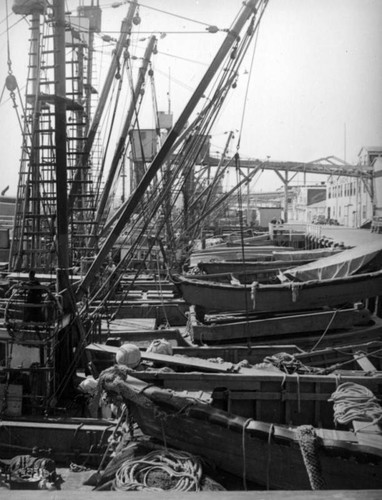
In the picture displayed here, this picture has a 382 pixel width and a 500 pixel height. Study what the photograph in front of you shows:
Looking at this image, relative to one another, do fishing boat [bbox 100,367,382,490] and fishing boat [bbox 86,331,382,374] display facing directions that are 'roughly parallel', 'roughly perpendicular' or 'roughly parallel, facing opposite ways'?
roughly parallel

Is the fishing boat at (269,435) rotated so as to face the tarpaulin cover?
no

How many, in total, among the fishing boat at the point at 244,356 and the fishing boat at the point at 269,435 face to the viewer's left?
2

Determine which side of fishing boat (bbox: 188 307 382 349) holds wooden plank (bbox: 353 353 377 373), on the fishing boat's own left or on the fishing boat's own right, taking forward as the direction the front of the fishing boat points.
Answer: on the fishing boat's own left

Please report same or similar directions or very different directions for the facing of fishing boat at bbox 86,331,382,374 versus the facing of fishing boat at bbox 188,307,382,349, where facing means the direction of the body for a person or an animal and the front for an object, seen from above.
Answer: same or similar directions

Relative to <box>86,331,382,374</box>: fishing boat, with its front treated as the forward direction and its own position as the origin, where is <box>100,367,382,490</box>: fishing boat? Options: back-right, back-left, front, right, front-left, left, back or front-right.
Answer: left

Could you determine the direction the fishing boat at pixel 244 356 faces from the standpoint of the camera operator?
facing to the left of the viewer

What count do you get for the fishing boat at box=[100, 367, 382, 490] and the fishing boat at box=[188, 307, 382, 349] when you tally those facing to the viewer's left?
2

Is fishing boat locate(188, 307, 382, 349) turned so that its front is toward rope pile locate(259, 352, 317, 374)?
no

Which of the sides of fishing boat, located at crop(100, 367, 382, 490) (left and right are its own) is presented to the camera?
left

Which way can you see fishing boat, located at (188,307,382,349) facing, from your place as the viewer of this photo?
facing to the left of the viewer

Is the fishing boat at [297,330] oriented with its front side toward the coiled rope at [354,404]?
no

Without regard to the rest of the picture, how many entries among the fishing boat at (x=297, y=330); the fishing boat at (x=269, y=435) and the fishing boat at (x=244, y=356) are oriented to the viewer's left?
3

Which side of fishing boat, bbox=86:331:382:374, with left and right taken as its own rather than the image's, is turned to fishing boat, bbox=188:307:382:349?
right

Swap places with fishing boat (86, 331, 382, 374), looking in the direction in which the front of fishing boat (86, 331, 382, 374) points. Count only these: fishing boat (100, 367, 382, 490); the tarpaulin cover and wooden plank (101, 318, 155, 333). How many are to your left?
1

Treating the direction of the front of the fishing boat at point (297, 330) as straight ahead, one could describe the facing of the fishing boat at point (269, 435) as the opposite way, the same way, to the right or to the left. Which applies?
the same way

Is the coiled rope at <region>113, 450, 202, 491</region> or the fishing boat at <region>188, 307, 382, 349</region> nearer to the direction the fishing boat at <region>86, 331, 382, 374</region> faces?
the coiled rope

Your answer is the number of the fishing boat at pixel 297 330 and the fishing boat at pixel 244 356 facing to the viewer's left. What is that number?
2
